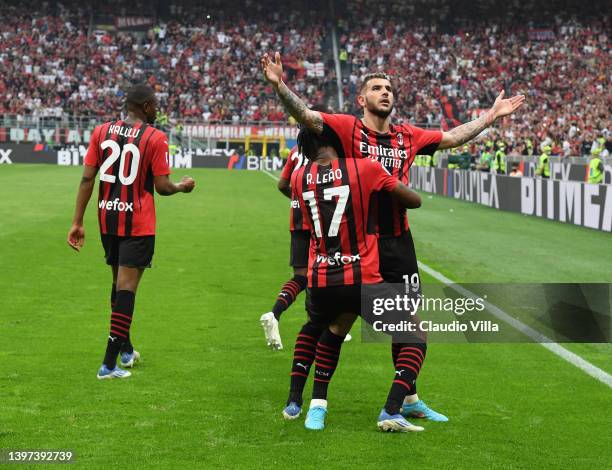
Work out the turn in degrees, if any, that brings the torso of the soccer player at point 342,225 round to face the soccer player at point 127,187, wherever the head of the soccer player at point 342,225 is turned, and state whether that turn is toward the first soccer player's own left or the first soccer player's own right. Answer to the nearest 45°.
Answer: approximately 45° to the first soccer player's own left

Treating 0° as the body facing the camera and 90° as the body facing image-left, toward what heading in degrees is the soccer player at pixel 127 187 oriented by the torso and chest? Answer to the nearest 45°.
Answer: approximately 225°

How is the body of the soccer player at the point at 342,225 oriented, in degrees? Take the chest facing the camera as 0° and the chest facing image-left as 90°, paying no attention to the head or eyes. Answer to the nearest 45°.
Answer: approximately 180°

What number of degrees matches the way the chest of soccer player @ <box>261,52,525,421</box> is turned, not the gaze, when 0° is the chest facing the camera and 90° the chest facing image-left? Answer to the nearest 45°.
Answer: approximately 315°

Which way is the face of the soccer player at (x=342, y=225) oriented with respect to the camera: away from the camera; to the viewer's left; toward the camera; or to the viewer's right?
away from the camera

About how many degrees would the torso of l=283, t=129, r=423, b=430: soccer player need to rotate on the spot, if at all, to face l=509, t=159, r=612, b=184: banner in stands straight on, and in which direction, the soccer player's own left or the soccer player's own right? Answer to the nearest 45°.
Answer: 0° — they already face it

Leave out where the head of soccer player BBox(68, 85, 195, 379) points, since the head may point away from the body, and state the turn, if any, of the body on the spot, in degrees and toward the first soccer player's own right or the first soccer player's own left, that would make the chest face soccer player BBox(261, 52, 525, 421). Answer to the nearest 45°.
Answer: approximately 90° to the first soccer player's own right

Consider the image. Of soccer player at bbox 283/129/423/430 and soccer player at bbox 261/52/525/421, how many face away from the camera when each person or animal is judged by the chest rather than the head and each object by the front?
1

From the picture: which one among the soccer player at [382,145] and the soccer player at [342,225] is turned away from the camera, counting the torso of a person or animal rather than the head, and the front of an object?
the soccer player at [342,225]

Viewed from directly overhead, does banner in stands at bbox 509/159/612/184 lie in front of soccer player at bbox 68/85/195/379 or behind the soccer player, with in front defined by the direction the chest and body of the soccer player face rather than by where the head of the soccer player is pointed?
in front
